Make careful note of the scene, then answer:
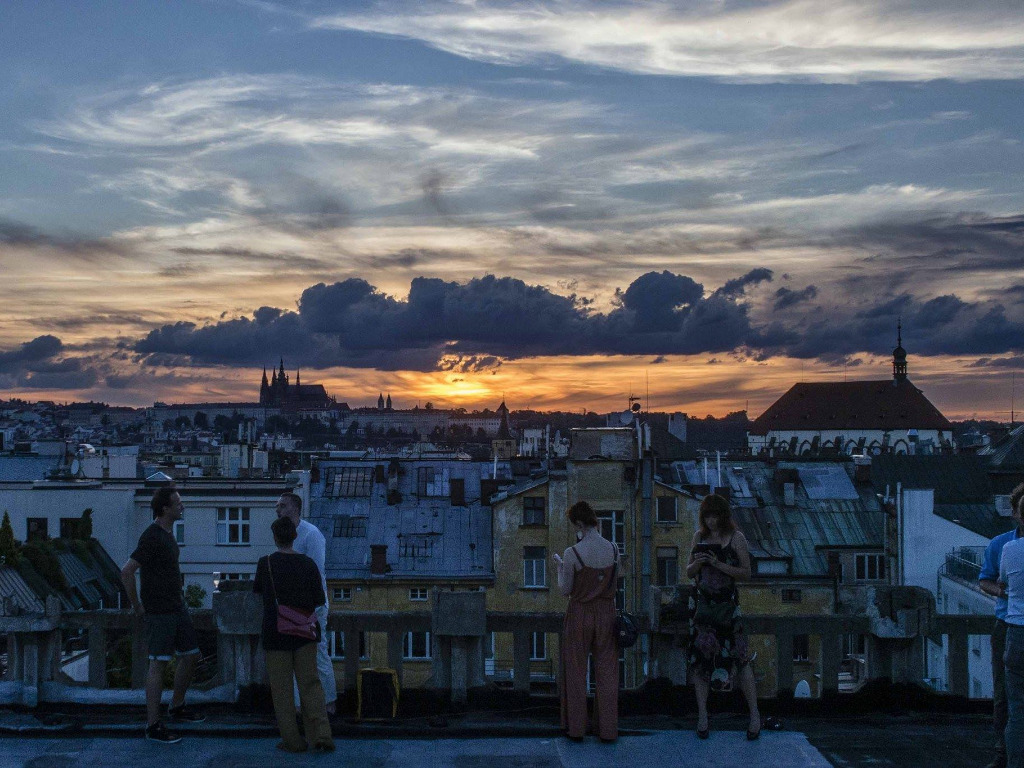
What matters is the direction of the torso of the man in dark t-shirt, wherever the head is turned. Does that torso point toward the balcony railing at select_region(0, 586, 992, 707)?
yes

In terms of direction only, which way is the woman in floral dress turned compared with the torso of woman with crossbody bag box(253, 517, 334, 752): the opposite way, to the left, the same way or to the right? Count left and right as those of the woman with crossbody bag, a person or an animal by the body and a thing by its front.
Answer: the opposite way

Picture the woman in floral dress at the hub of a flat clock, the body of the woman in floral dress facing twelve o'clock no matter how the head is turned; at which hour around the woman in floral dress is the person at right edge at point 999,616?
The person at right edge is roughly at 9 o'clock from the woman in floral dress.

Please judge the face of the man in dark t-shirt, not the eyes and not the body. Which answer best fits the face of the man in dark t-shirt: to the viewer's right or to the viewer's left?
to the viewer's right

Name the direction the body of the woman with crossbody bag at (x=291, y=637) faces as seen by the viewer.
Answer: away from the camera

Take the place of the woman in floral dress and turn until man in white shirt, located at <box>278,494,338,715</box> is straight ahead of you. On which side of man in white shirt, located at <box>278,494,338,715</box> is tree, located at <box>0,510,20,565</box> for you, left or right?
right

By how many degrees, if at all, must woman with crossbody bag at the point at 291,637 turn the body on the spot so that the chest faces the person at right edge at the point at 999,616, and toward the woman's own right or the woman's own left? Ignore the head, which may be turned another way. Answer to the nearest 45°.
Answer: approximately 90° to the woman's own right

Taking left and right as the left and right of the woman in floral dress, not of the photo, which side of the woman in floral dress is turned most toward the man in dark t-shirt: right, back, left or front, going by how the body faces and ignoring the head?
right

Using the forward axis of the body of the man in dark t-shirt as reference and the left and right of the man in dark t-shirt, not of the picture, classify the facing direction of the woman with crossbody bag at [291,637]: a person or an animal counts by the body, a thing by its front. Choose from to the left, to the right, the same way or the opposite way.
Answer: to the left

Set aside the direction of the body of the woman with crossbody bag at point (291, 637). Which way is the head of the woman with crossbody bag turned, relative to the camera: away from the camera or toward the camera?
away from the camera

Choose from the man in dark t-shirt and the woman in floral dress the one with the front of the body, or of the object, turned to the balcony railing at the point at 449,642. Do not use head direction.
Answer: the man in dark t-shirt

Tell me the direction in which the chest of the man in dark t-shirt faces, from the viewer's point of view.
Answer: to the viewer's right

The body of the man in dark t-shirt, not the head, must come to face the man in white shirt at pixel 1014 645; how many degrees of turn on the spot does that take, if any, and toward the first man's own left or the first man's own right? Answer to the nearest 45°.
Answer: approximately 45° to the first man's own right
